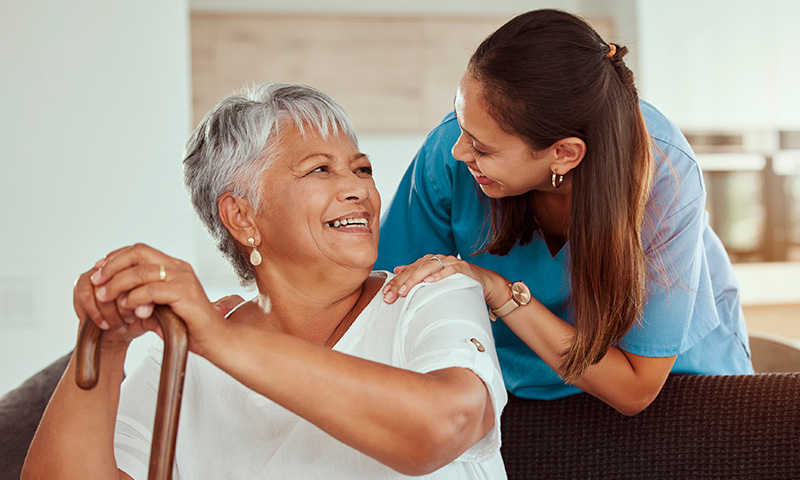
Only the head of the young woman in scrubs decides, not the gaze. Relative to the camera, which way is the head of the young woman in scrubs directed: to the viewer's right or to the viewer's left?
to the viewer's left

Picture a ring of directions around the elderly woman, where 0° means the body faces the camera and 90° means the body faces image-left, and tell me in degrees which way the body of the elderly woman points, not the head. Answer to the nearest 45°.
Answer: approximately 0°

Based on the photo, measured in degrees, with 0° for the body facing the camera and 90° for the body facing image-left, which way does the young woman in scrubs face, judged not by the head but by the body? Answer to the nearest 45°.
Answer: approximately 45°

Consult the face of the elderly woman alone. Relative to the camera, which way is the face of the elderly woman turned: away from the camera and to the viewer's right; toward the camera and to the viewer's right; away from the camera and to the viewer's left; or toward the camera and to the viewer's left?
toward the camera and to the viewer's right

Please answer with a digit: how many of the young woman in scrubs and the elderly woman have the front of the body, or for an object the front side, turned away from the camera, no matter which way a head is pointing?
0
